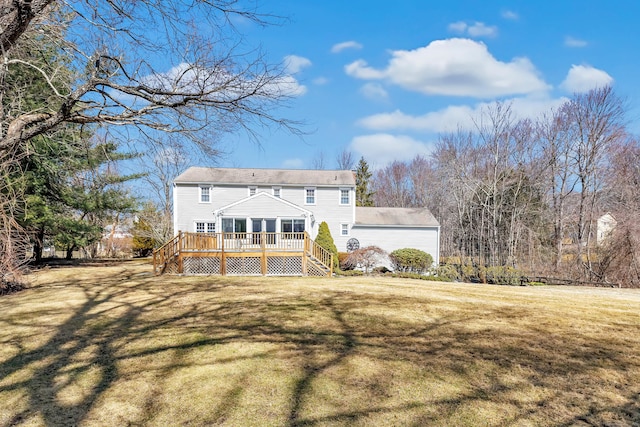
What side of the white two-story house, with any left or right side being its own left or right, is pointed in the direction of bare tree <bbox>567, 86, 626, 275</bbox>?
right

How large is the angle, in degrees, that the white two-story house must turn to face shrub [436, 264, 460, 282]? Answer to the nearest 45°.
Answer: approximately 135° to its right

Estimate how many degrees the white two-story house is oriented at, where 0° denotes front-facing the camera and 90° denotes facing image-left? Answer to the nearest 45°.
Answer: approximately 180°
